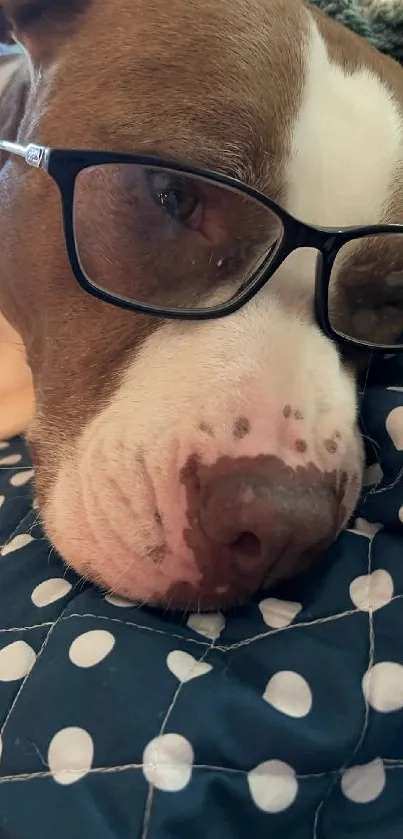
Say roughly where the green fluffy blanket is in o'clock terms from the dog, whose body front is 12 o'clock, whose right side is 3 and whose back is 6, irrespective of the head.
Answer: The green fluffy blanket is roughly at 8 o'clock from the dog.
